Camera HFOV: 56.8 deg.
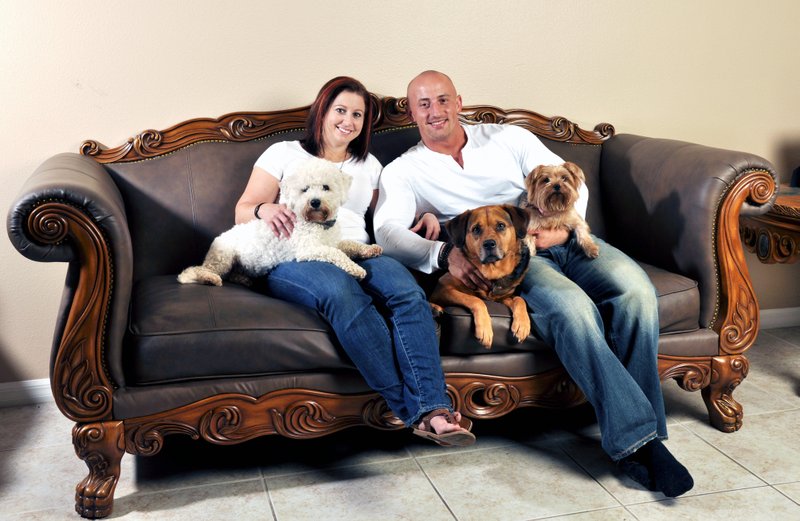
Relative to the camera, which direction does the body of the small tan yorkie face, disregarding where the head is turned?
toward the camera

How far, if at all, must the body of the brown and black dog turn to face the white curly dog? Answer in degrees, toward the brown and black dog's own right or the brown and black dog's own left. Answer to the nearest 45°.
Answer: approximately 90° to the brown and black dog's own right

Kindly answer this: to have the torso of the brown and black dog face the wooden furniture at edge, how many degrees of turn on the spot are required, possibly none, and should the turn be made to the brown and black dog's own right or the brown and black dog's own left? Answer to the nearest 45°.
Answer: approximately 135° to the brown and black dog's own left

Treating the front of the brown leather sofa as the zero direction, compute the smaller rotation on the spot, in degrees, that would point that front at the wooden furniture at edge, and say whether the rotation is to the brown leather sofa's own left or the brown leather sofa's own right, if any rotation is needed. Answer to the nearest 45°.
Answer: approximately 45° to the brown leather sofa's own left

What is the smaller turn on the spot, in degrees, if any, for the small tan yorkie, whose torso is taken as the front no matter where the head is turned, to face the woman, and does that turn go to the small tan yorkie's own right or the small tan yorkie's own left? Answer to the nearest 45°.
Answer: approximately 45° to the small tan yorkie's own right

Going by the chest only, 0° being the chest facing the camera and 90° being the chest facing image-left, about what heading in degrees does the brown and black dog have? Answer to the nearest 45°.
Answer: approximately 0°

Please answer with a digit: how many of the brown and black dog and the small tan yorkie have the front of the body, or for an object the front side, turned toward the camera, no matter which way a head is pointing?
2

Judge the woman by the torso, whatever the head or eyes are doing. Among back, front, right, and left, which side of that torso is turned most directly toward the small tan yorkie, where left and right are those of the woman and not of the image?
left
